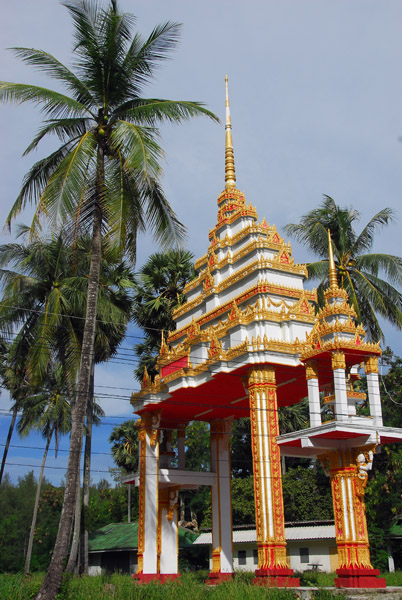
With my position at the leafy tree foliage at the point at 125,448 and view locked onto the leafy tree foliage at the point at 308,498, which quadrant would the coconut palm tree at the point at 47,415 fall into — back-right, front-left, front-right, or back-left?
back-right
